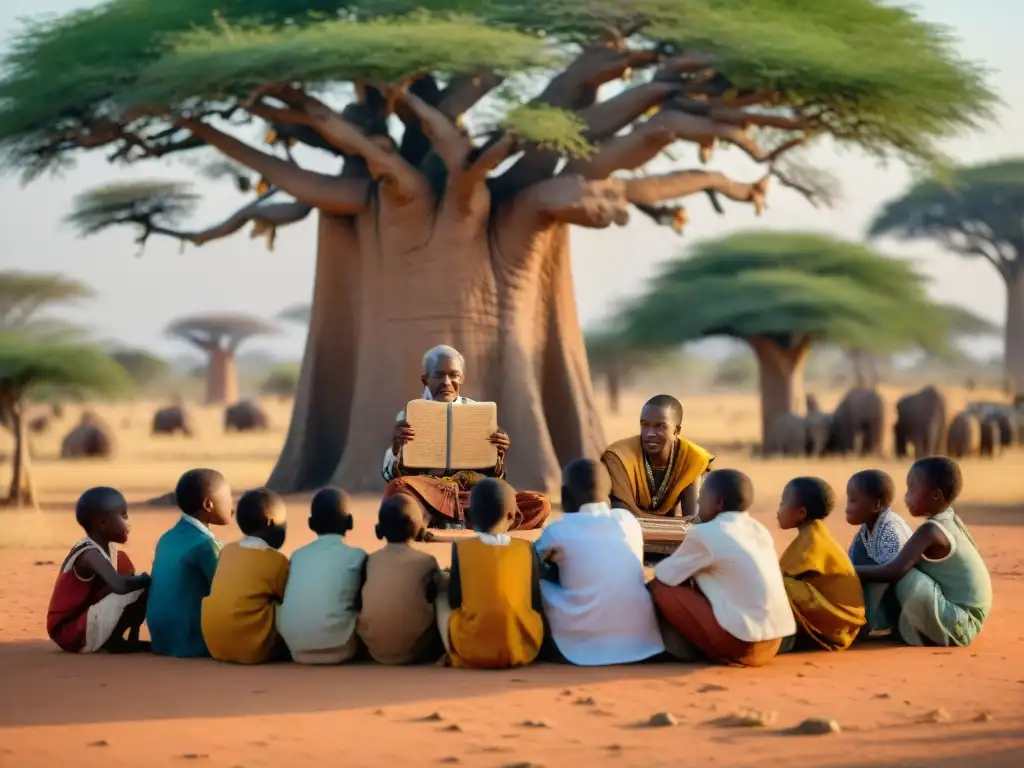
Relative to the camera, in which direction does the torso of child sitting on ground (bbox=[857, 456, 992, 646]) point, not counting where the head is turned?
to the viewer's left

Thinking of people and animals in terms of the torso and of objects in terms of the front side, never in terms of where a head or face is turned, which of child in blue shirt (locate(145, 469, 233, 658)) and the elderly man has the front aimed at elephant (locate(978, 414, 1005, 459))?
the child in blue shirt

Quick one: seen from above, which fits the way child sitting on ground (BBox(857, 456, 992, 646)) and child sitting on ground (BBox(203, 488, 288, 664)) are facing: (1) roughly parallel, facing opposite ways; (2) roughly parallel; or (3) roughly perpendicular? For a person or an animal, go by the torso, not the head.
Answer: roughly perpendicular

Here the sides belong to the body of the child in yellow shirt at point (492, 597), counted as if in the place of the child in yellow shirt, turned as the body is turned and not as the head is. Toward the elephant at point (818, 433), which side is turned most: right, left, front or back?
front

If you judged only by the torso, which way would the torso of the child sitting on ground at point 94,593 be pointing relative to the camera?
to the viewer's right

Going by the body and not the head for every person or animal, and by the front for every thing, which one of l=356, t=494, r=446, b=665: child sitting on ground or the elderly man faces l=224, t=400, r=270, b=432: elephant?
the child sitting on ground

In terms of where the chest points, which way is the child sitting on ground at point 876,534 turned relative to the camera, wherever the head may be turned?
to the viewer's left

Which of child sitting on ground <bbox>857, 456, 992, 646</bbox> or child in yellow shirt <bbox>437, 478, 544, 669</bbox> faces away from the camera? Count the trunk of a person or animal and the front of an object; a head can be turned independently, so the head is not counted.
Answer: the child in yellow shirt

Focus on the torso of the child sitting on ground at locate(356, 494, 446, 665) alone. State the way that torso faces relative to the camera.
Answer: away from the camera

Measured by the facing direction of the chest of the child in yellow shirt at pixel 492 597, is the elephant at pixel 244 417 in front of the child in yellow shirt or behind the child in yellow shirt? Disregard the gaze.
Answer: in front

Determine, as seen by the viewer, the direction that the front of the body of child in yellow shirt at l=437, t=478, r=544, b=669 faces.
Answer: away from the camera

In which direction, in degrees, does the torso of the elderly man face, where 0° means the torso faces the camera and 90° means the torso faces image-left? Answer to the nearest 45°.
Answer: approximately 0°

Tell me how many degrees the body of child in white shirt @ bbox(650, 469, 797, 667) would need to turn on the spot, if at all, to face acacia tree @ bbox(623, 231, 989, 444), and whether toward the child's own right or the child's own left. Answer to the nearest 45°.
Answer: approximately 45° to the child's own right

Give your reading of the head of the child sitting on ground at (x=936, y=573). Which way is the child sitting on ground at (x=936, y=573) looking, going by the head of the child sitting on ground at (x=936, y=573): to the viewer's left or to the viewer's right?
to the viewer's left

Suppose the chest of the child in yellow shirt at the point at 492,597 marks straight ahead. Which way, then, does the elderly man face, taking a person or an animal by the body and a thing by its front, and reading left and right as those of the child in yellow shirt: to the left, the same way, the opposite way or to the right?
the opposite way

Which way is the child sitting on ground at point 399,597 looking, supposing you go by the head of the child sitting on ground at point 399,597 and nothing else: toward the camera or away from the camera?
away from the camera

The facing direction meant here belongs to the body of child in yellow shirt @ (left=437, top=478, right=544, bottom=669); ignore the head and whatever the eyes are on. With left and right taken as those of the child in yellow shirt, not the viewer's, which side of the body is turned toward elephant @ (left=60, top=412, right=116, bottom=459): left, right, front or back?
front

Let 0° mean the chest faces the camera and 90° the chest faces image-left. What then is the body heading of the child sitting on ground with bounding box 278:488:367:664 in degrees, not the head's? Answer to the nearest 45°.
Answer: approximately 180°

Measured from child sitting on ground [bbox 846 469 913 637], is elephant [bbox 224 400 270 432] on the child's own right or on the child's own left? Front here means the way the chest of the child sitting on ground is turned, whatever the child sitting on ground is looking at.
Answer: on the child's own right

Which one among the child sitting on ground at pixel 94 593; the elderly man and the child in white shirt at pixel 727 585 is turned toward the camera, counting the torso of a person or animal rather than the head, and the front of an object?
the elderly man

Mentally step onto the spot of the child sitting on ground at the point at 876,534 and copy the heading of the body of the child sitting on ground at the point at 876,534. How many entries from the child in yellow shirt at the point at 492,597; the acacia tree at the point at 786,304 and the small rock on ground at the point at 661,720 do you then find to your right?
1

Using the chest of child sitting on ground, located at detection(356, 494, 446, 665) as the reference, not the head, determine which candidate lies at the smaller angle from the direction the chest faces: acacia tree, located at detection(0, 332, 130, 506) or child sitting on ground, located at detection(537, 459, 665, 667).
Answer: the acacia tree

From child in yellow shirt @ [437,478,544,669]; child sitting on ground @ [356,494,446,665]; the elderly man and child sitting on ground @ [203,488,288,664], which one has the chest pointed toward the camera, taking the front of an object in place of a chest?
the elderly man
